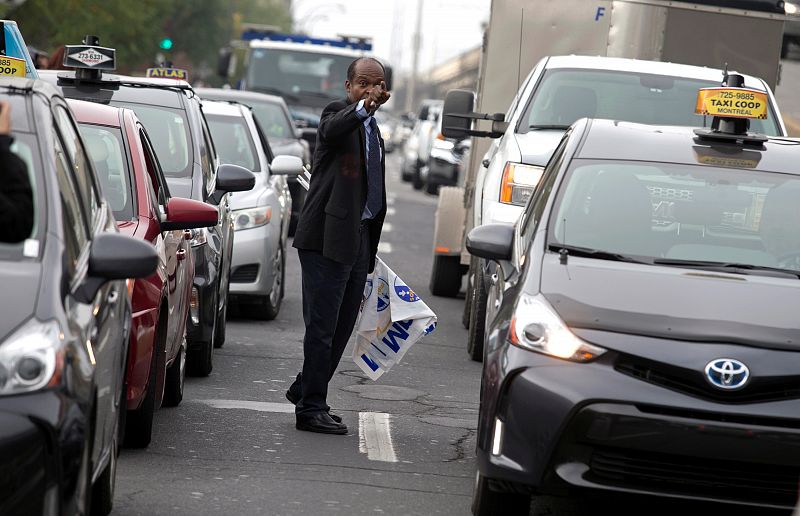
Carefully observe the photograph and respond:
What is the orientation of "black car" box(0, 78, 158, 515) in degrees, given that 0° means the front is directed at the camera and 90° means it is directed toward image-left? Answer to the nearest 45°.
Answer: approximately 0°

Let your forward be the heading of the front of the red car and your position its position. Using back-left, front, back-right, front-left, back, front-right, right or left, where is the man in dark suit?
left

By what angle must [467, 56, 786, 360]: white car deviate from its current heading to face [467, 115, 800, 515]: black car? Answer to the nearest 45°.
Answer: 0° — it already faces it

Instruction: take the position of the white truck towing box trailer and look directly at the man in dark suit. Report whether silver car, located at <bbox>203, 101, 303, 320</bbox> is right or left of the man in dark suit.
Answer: right

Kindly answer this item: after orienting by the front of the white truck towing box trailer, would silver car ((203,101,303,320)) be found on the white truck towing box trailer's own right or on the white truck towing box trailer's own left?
on the white truck towing box trailer's own right

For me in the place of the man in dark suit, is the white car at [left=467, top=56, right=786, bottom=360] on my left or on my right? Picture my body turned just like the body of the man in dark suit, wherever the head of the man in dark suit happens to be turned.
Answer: on my left
